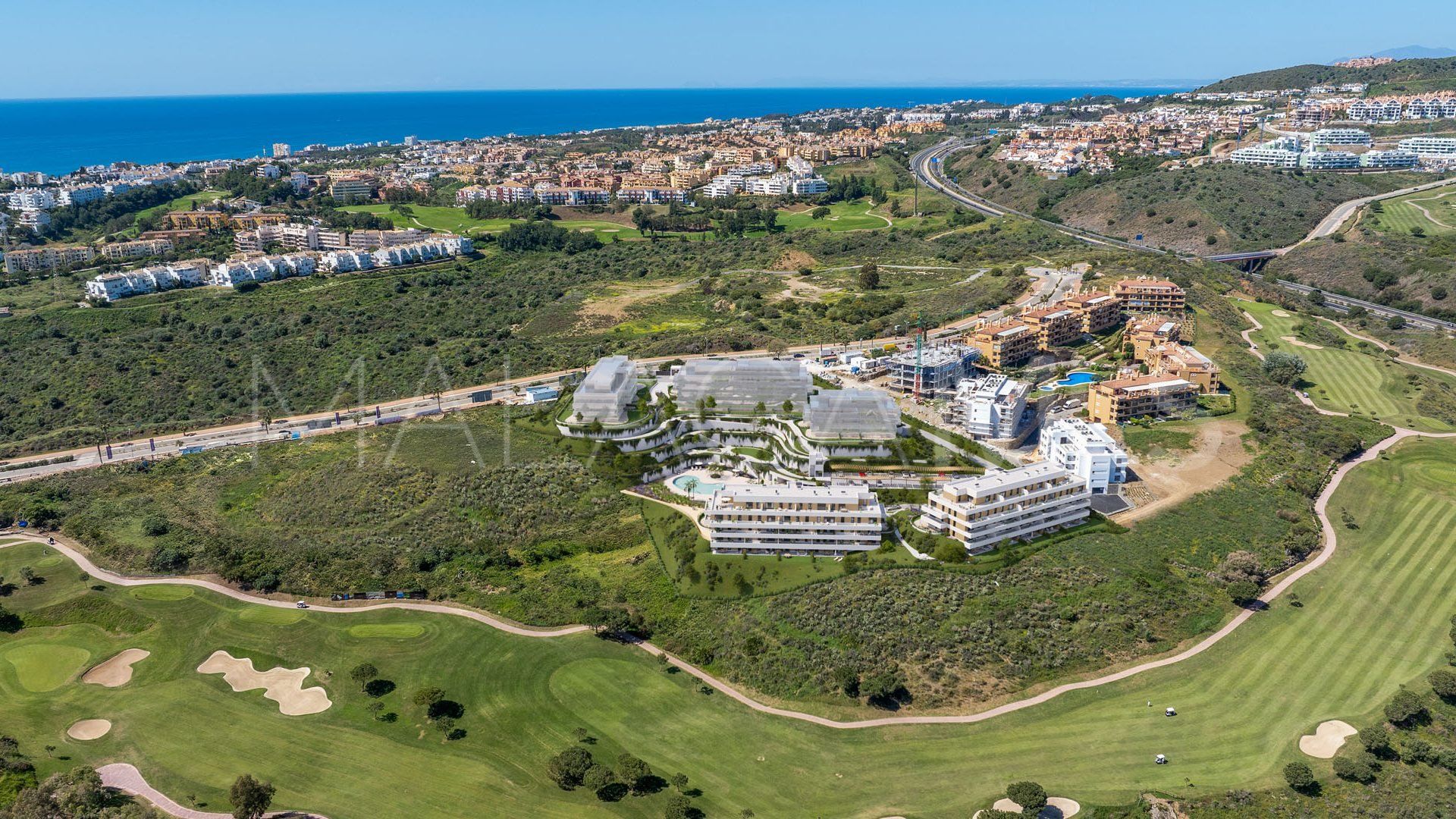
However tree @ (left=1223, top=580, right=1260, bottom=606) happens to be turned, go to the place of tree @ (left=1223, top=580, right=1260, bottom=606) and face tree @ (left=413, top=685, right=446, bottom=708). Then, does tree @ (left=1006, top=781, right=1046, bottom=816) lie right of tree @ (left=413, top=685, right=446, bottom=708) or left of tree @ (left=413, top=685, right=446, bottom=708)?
left

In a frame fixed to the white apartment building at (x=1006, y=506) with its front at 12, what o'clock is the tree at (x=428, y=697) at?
The tree is roughly at 3 o'clock from the white apartment building.

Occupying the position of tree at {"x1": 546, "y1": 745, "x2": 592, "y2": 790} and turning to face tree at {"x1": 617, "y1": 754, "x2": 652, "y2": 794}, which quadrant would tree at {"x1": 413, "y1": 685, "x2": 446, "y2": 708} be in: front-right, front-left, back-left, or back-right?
back-left

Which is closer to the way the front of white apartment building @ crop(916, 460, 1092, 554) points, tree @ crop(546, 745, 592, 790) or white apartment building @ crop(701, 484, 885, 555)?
the tree

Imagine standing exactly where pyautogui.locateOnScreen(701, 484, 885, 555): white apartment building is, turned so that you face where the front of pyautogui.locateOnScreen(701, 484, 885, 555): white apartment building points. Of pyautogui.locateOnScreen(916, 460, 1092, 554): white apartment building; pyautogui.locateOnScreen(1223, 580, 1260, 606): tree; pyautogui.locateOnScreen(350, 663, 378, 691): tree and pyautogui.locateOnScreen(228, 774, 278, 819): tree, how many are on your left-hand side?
2

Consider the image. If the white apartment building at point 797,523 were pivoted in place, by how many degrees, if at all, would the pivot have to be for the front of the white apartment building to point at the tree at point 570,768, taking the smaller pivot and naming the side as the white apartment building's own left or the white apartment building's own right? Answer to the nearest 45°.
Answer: approximately 45° to the white apartment building's own right

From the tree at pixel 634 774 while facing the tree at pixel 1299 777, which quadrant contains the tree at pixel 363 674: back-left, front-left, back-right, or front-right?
back-left

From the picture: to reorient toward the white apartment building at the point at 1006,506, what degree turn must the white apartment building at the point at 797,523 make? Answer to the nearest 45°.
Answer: approximately 90° to its left

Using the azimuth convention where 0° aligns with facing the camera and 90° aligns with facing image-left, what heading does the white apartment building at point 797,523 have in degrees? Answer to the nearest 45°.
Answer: approximately 0°

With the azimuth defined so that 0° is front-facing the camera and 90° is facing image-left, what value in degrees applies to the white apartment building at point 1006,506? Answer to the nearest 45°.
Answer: approximately 315°

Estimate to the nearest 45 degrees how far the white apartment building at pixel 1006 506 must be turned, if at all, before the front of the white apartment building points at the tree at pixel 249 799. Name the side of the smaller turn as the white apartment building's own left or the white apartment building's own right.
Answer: approximately 90° to the white apartment building's own right
